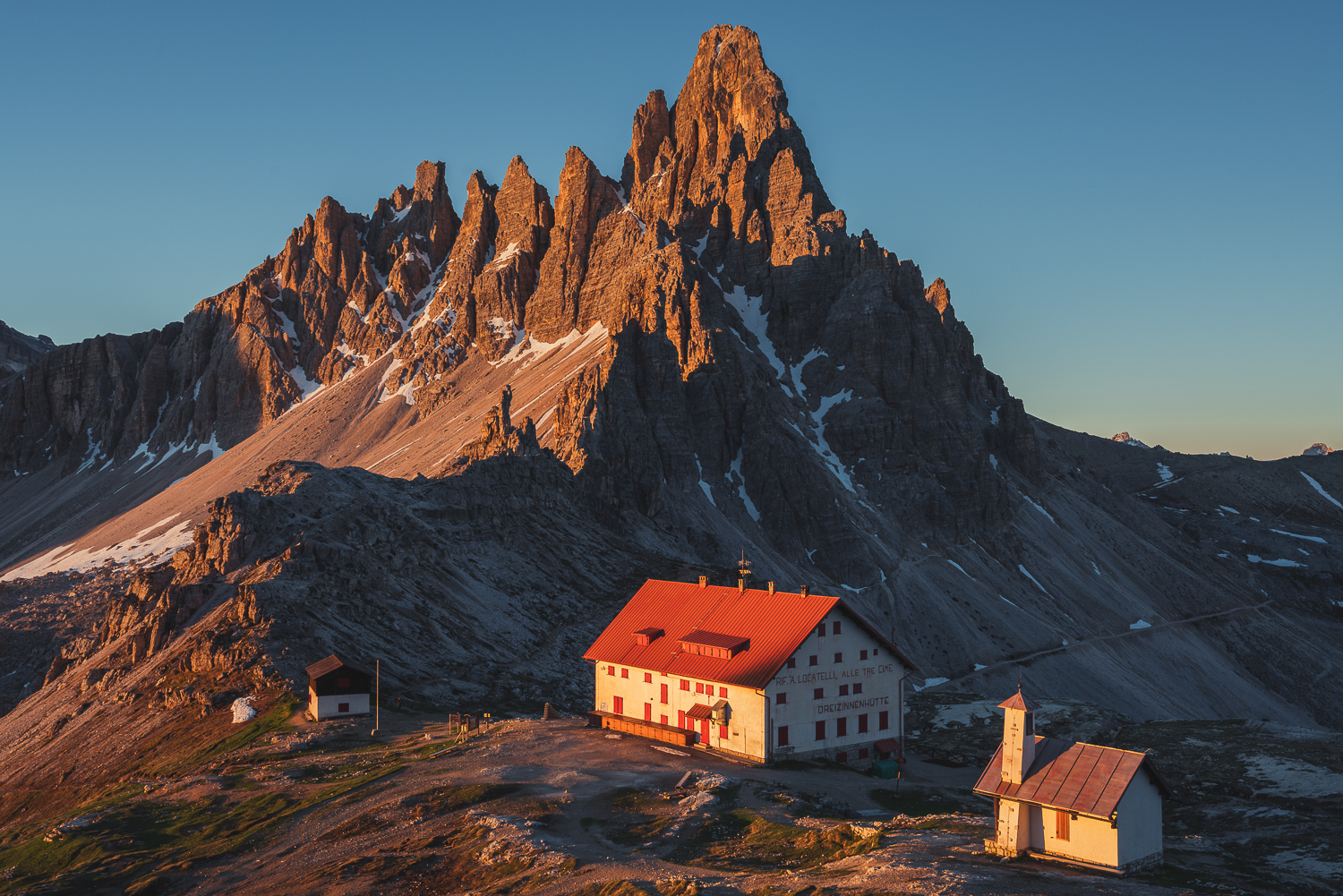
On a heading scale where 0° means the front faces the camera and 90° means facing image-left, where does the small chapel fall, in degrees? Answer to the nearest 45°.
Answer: approximately 135°
